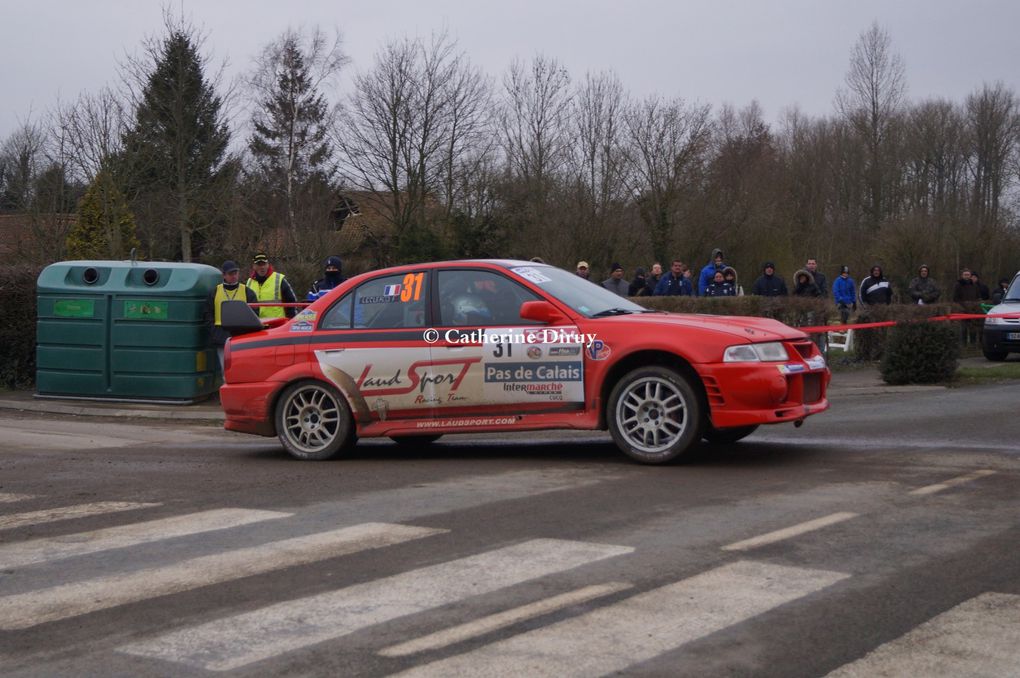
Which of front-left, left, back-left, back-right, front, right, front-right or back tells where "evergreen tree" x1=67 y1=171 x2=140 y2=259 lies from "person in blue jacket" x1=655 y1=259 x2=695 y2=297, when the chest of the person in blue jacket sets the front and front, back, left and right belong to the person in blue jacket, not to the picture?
back-right

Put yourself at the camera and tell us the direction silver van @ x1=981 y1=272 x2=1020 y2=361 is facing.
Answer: facing the viewer and to the left of the viewer

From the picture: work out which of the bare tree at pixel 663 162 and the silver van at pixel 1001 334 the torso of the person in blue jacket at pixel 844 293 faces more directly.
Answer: the silver van

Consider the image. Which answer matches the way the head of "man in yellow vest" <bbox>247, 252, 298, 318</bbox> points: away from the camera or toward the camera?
toward the camera

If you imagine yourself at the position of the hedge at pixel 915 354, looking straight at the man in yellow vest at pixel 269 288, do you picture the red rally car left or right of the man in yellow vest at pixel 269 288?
left

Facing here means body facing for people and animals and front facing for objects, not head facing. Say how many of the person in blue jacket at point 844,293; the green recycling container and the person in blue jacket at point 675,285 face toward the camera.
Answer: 3

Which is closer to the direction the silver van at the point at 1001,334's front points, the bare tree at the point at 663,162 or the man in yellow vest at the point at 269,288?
the man in yellow vest

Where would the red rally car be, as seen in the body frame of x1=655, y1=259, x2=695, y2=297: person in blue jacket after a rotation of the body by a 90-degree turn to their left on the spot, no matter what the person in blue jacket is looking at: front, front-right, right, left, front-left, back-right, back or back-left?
right

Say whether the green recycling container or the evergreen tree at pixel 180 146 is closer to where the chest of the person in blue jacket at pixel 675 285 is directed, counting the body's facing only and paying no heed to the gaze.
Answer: the green recycling container

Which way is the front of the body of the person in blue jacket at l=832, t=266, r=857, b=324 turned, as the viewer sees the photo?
toward the camera

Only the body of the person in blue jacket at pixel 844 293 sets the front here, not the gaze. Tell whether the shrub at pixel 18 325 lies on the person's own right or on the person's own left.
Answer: on the person's own right

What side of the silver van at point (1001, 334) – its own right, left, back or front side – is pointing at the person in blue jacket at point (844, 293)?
right

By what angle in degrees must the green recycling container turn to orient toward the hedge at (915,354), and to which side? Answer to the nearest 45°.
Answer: approximately 90° to its left

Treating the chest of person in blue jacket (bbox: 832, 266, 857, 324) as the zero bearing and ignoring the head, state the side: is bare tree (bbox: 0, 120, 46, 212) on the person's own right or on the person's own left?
on the person's own right

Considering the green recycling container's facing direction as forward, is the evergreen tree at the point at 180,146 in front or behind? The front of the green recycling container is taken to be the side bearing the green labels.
behind

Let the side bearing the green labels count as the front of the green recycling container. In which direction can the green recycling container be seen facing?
toward the camera

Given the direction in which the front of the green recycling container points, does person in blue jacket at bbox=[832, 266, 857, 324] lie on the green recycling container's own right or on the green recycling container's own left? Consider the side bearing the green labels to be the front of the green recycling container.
on the green recycling container's own left
